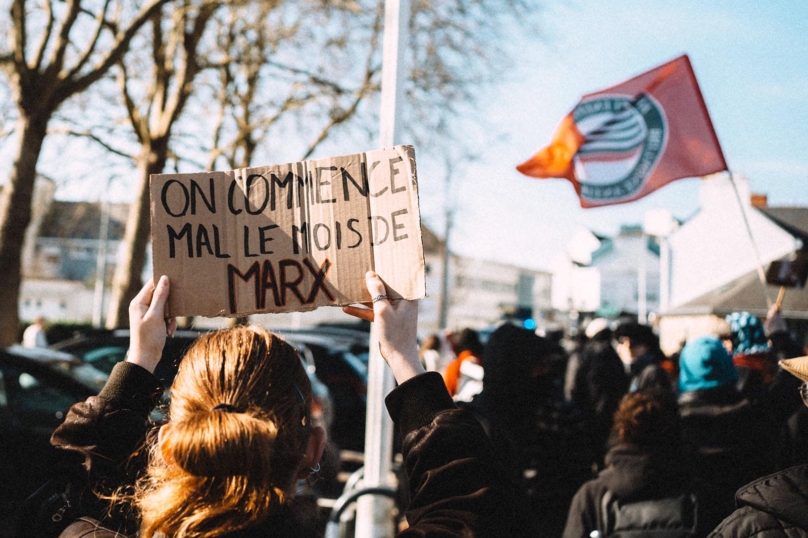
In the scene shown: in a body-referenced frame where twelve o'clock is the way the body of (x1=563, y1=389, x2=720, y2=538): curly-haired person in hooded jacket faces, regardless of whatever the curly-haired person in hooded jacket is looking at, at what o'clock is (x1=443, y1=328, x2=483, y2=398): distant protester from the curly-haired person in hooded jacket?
The distant protester is roughly at 11 o'clock from the curly-haired person in hooded jacket.

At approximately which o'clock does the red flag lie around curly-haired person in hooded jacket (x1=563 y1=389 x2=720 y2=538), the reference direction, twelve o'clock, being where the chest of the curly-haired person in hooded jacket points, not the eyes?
The red flag is roughly at 12 o'clock from the curly-haired person in hooded jacket.

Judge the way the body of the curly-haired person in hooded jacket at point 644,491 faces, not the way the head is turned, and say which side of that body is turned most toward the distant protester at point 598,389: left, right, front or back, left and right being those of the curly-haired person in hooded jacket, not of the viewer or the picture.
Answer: front

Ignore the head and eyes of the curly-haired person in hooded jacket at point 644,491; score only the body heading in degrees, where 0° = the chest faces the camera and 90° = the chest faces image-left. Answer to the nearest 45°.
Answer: approximately 180°

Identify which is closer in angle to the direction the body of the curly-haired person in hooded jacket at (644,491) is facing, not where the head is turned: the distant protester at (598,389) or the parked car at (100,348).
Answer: the distant protester

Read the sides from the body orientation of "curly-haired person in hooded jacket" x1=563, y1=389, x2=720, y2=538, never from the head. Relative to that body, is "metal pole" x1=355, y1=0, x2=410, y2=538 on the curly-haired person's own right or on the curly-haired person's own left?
on the curly-haired person's own left

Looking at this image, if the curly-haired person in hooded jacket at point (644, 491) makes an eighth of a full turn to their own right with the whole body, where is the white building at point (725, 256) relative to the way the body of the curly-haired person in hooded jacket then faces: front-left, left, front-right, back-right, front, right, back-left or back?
front-left

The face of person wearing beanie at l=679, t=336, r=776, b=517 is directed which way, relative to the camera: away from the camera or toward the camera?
away from the camera

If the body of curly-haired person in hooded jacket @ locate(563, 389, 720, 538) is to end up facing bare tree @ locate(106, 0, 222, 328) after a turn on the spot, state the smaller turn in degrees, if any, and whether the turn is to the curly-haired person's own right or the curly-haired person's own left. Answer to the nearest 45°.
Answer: approximately 45° to the curly-haired person's own left

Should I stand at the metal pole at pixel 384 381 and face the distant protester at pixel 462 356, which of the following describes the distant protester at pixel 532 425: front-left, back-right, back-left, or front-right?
front-right

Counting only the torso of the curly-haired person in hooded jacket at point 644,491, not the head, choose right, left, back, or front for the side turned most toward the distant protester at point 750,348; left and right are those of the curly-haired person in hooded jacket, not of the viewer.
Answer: front

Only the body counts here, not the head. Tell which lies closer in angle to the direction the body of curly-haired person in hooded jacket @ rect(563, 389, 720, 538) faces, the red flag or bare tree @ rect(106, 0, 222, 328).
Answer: the red flag
